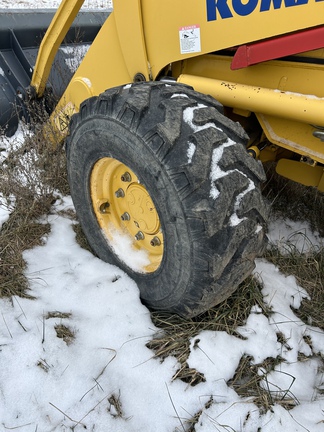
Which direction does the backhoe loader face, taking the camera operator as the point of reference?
facing away from the viewer and to the left of the viewer
